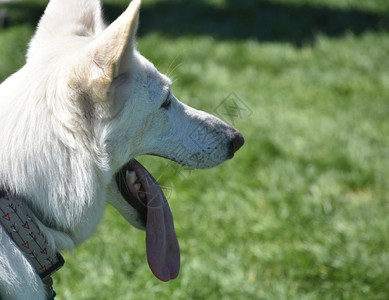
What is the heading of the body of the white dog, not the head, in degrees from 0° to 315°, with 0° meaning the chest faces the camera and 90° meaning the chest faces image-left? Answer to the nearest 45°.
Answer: approximately 270°
